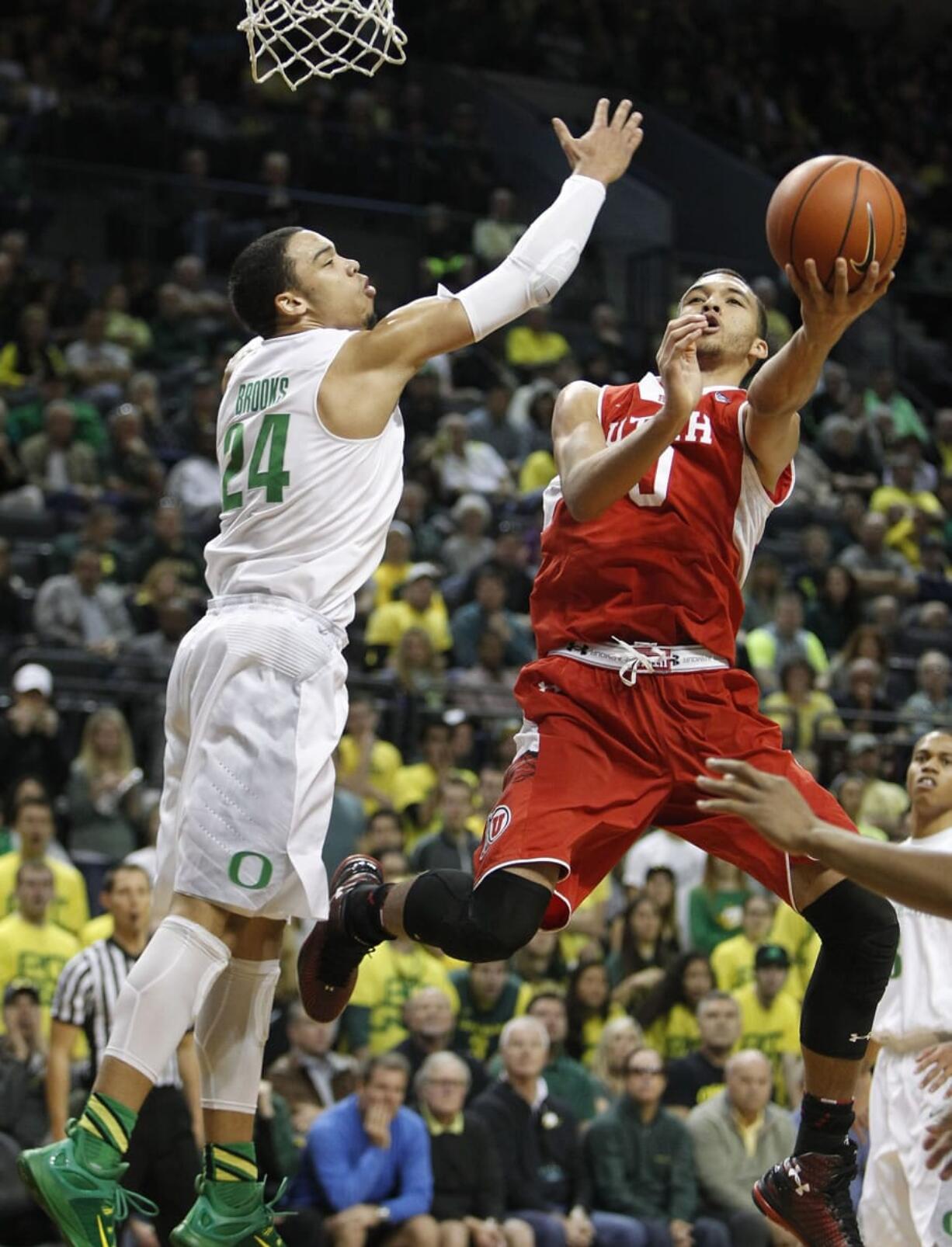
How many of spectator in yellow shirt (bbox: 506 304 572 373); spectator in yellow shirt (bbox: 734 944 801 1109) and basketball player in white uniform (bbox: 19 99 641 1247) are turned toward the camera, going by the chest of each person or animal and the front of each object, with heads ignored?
2

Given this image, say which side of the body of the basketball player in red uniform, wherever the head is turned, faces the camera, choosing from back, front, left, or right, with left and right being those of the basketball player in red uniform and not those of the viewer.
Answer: front

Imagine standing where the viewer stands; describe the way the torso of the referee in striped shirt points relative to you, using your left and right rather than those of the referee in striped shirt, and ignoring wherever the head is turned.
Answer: facing the viewer and to the right of the viewer

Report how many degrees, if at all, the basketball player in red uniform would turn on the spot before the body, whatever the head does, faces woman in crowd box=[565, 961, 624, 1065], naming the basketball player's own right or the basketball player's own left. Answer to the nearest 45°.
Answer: approximately 180°

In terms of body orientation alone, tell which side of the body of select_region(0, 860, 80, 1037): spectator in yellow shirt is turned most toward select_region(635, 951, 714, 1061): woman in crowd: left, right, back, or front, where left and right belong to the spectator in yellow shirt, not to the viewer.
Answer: left

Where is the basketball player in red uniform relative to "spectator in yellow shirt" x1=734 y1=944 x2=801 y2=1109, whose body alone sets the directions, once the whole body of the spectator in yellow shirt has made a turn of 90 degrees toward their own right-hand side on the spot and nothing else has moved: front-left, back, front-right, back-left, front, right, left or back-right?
left

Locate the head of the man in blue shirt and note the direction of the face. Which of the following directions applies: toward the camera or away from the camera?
toward the camera

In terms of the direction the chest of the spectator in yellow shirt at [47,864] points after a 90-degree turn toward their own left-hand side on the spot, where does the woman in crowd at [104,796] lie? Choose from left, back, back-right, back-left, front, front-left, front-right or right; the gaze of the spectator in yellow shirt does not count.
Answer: left

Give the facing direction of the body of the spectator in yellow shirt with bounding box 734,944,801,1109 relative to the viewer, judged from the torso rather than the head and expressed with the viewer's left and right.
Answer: facing the viewer

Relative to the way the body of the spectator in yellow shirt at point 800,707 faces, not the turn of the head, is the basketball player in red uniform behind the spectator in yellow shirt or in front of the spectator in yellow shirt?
in front

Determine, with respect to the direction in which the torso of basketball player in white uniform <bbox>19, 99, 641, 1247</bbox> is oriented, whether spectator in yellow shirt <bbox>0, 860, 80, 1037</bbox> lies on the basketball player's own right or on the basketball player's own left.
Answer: on the basketball player's own left

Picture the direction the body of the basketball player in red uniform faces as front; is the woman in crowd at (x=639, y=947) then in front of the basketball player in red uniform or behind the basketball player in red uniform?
behind

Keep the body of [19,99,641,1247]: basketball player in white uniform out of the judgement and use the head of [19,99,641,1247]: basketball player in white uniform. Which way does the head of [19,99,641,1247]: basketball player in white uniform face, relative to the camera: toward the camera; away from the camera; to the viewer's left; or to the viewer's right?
to the viewer's right

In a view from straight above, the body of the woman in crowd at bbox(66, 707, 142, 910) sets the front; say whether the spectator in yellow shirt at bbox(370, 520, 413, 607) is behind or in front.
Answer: behind

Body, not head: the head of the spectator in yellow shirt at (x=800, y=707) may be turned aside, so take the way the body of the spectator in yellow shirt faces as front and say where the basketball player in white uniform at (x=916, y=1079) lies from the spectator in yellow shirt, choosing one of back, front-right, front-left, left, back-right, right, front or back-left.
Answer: front

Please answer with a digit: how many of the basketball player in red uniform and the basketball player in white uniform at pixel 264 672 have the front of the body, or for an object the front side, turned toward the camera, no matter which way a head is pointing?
1
